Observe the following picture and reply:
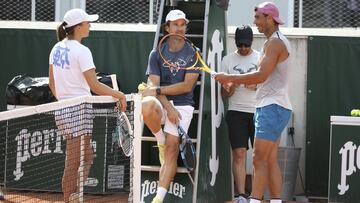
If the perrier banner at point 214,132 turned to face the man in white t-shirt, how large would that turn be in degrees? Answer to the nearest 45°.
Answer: approximately 135° to its left

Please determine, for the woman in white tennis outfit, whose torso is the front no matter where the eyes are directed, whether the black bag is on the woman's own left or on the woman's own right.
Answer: on the woman's own left

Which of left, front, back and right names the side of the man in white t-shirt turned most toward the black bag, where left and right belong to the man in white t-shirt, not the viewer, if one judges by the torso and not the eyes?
right

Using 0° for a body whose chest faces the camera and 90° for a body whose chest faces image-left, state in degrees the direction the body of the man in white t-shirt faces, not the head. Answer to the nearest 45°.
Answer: approximately 0°

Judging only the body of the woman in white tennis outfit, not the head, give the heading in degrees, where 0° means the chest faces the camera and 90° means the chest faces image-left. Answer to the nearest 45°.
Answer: approximately 225°

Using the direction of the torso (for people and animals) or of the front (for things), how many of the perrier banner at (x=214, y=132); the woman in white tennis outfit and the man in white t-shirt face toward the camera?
2

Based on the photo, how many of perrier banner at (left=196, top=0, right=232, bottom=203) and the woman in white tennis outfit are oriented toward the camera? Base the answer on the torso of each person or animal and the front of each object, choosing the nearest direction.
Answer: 1

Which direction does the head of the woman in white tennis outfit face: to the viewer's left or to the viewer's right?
to the viewer's right

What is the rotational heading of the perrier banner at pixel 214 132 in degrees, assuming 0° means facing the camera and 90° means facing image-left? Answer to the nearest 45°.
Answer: approximately 0°
